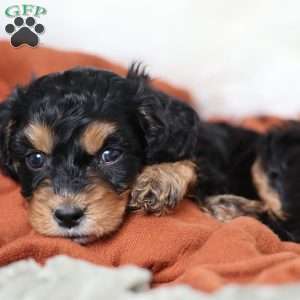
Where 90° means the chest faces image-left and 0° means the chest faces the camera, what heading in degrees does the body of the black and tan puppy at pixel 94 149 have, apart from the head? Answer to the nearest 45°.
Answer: approximately 45°

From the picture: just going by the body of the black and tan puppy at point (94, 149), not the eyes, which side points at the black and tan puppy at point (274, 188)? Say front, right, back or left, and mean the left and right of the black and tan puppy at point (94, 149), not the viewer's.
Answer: back
